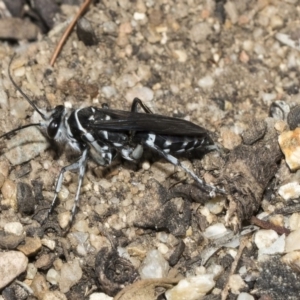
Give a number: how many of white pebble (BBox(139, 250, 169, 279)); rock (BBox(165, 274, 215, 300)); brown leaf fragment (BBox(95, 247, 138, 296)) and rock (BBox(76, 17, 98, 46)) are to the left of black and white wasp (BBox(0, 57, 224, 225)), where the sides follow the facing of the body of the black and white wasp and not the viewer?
3

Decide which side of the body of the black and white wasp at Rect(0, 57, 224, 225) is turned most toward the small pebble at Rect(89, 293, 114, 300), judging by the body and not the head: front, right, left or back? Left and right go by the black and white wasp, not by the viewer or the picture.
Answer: left

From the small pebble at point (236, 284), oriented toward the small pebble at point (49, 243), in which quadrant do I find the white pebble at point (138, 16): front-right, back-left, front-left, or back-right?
front-right

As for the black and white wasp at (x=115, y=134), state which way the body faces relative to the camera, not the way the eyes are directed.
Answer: to the viewer's left

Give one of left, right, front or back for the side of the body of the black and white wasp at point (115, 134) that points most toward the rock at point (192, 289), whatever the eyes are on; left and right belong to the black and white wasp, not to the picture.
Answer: left

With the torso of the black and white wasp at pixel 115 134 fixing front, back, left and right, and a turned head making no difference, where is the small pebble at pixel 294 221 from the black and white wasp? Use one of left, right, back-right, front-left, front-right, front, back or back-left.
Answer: back-left

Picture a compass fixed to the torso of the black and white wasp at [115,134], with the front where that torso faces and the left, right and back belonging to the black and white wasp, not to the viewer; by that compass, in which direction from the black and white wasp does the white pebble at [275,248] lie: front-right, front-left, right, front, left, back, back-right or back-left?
back-left

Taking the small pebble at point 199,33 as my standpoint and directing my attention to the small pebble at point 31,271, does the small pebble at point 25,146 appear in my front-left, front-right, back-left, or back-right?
front-right

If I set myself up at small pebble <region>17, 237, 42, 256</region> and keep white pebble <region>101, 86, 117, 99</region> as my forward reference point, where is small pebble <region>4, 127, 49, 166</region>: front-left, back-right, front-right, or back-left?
front-left

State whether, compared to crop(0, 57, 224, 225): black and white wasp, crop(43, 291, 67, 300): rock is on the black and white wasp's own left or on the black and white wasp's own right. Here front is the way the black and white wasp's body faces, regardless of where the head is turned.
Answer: on the black and white wasp's own left

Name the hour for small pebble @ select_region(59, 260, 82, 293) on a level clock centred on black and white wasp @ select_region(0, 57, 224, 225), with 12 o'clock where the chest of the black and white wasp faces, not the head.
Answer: The small pebble is roughly at 10 o'clock from the black and white wasp.

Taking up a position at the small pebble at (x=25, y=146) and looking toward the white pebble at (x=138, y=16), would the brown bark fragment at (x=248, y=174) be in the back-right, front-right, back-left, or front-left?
front-right

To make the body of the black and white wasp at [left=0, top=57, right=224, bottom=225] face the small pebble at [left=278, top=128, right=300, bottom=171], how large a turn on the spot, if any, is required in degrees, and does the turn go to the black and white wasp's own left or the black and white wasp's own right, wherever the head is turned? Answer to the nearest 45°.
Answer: approximately 180°

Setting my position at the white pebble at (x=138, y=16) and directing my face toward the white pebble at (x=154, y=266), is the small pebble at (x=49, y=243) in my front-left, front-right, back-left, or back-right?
front-right

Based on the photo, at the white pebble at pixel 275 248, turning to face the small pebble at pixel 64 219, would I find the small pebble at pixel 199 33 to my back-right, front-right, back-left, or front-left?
front-right

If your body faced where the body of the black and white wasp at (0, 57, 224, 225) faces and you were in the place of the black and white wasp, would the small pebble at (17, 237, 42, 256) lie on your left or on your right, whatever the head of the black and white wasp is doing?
on your left

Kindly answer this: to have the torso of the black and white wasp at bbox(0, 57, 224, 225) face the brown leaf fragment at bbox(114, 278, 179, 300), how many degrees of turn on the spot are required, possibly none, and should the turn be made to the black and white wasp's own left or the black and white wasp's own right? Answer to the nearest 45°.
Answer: approximately 90° to the black and white wasp's own left

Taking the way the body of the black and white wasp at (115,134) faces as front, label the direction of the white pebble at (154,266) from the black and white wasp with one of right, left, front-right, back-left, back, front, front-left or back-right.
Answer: left

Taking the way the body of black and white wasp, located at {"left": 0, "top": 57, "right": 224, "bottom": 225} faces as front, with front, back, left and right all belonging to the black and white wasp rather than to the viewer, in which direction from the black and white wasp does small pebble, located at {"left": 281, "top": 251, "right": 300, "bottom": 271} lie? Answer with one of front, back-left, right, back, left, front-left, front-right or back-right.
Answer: back-left

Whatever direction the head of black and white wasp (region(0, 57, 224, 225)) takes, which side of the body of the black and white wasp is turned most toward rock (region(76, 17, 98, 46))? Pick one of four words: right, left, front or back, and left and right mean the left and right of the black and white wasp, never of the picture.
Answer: right

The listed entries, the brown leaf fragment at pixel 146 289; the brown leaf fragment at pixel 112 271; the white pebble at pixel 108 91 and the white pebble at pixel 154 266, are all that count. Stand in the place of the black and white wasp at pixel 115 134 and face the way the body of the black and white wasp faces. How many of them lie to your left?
3

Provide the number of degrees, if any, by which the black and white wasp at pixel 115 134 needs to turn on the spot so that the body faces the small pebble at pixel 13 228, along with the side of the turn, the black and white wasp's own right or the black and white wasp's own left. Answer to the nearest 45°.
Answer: approximately 45° to the black and white wasp's own left

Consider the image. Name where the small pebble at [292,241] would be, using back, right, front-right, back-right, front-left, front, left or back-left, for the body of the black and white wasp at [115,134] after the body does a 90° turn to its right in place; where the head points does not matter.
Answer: back-right
